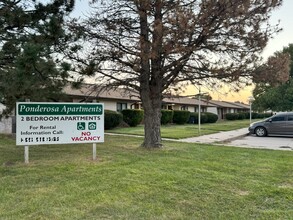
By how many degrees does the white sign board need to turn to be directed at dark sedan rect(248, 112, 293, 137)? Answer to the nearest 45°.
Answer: approximately 135° to its left

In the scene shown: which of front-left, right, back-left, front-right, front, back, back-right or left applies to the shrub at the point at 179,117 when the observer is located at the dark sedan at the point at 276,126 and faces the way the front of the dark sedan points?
front-right

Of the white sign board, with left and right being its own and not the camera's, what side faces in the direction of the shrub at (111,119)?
back

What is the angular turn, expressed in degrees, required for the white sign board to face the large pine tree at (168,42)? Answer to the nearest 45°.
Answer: approximately 90° to its left

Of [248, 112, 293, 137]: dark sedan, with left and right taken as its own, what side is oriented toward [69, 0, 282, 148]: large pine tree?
left

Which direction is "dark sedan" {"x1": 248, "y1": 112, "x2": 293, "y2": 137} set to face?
to the viewer's left

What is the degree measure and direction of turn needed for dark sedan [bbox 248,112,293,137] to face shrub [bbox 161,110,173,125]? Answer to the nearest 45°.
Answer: approximately 45° to its right

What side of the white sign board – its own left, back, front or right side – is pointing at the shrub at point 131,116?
back

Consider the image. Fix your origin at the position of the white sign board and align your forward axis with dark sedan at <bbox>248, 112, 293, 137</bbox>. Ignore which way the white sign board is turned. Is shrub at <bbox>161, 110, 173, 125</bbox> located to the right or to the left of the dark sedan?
left

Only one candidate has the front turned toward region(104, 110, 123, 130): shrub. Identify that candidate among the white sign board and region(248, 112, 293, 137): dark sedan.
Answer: the dark sedan

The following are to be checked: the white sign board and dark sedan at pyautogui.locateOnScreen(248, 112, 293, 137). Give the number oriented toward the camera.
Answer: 1

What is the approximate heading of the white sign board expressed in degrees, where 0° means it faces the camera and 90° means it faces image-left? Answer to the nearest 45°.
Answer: approximately 0°
